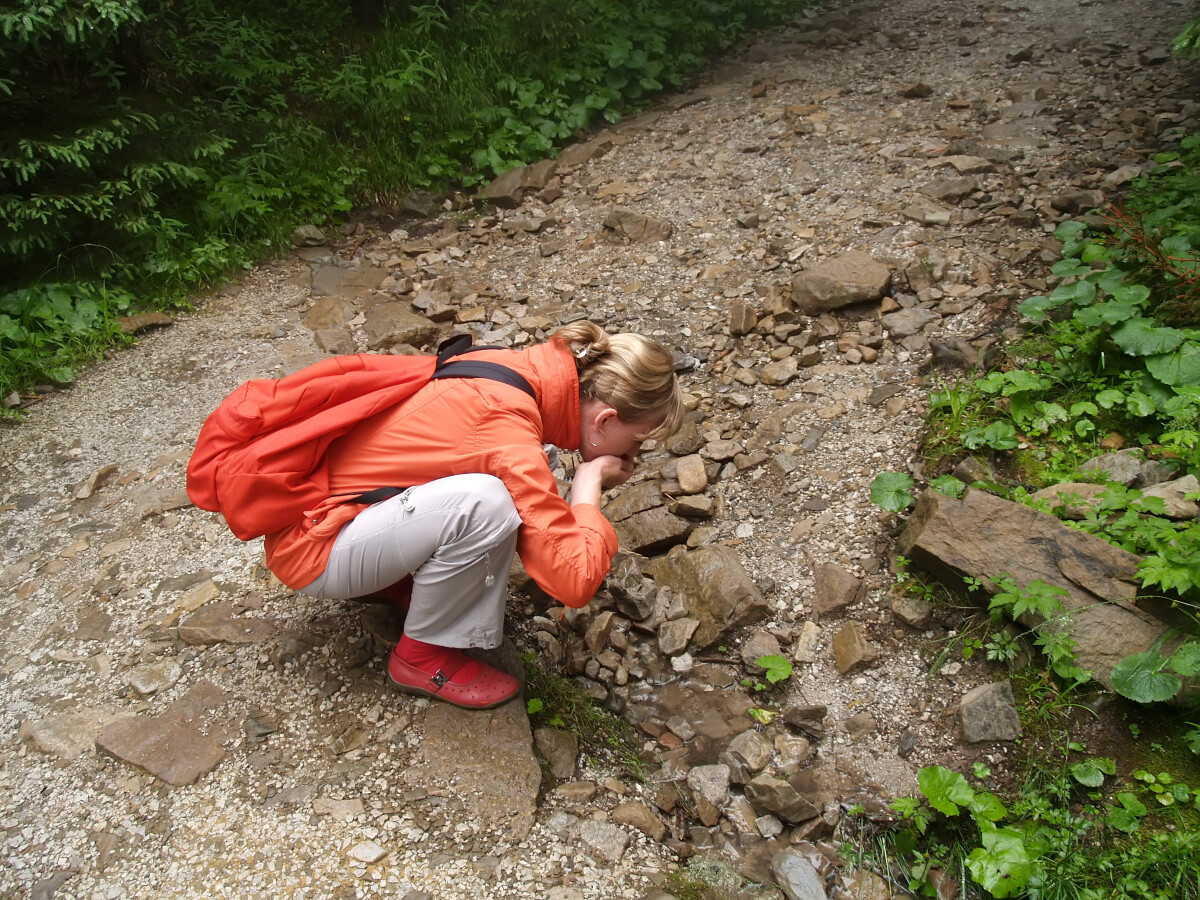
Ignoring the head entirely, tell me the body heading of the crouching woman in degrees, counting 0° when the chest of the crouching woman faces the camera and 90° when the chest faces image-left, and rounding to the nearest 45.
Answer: approximately 270°

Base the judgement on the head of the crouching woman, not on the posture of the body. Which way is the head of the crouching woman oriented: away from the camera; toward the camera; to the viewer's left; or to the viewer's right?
to the viewer's right

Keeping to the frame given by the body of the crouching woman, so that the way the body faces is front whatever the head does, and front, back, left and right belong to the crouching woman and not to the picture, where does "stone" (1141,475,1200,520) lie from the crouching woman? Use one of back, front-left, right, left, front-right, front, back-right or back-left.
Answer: front

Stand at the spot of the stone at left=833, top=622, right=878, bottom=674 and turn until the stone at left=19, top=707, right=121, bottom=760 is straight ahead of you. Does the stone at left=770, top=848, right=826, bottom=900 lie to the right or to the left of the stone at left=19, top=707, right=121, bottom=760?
left

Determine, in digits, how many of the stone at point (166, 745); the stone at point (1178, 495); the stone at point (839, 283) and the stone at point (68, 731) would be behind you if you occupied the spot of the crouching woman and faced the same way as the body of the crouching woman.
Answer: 2

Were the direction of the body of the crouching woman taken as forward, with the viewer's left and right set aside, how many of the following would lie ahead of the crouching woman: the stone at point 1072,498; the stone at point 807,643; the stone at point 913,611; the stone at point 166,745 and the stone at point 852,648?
4

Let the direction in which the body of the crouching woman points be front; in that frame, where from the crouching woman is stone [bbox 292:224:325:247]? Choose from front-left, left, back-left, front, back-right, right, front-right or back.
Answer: left

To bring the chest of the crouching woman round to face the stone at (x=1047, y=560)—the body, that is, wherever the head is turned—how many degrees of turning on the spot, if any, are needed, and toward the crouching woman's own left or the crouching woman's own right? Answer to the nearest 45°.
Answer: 0° — they already face it

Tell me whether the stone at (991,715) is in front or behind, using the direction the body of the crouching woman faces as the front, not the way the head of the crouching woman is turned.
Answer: in front

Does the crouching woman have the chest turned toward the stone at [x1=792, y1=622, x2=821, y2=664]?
yes

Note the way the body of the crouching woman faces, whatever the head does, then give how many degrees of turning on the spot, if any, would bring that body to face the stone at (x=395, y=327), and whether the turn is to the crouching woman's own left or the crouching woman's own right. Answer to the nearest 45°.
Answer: approximately 90° to the crouching woman's own left

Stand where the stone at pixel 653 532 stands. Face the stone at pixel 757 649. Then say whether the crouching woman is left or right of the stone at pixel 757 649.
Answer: right

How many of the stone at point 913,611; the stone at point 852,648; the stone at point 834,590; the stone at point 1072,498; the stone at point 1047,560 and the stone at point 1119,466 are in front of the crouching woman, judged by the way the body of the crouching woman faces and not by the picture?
6

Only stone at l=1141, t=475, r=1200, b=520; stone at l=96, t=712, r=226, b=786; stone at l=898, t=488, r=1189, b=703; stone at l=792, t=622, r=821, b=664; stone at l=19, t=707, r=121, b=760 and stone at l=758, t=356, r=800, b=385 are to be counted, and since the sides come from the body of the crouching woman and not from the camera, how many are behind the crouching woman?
2

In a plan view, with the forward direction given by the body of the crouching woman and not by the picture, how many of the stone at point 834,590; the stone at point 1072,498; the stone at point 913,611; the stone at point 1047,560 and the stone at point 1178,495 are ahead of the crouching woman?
5
